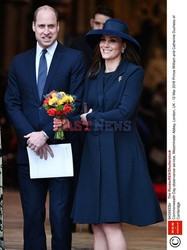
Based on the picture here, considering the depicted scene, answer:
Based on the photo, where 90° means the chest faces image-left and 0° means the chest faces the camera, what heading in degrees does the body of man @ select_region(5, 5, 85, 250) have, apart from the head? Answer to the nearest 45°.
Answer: approximately 0°

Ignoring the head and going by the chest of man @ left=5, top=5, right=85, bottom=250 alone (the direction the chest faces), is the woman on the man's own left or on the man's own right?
on the man's own left

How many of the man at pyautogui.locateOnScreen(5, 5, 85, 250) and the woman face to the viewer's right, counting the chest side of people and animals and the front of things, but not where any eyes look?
0

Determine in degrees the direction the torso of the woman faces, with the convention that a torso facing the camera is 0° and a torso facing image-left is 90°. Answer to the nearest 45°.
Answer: approximately 45°

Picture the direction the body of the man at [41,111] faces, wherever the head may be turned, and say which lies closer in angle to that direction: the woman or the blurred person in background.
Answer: the woman

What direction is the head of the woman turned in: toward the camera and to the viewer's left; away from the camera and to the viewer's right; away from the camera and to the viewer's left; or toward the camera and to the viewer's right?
toward the camera and to the viewer's left

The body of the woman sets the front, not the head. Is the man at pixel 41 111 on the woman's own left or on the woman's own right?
on the woman's own right

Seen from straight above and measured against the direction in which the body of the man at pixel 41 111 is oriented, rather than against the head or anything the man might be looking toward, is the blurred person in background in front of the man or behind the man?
behind
